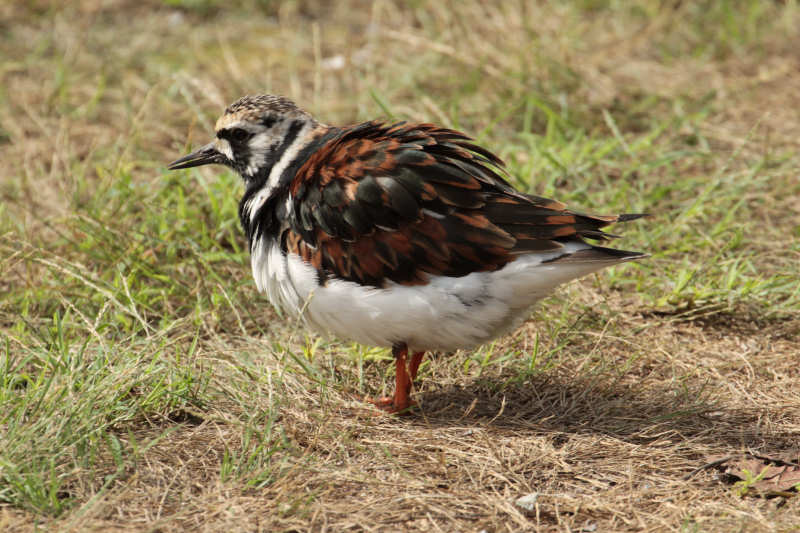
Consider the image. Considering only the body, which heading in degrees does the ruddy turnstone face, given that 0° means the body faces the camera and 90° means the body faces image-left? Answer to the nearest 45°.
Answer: approximately 90°
